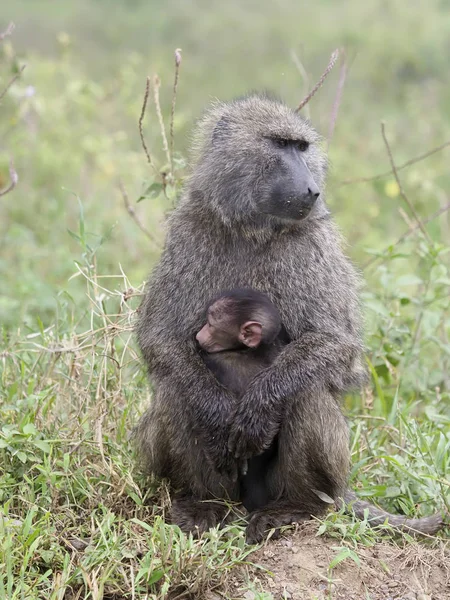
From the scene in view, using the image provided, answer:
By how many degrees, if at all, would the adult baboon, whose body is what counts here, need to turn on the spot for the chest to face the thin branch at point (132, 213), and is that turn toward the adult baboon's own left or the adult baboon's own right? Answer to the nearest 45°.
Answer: approximately 135° to the adult baboon's own right

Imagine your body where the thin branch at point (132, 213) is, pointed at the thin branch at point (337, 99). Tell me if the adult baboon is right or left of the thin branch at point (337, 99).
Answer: right
